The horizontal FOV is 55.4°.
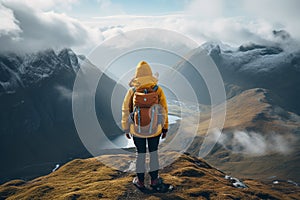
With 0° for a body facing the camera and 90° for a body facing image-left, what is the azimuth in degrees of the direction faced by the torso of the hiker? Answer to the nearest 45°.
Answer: approximately 180°
